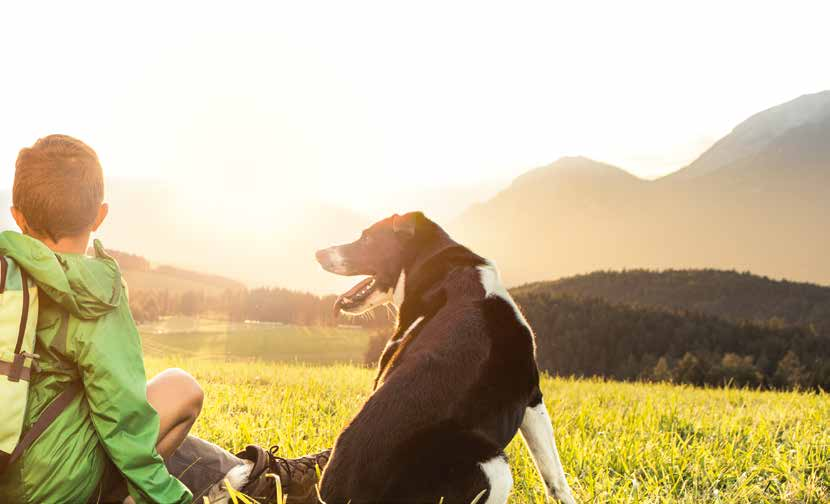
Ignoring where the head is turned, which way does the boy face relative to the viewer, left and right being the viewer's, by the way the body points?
facing away from the viewer and to the right of the viewer

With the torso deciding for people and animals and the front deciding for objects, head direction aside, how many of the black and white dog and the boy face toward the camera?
0

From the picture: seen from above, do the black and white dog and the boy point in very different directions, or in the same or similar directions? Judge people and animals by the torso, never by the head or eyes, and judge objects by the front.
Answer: same or similar directions

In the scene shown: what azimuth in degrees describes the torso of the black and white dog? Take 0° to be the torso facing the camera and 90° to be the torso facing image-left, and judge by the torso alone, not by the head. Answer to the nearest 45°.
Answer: approximately 225°

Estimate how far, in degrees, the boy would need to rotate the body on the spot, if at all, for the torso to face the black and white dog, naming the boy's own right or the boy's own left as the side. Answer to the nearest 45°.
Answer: approximately 45° to the boy's own right

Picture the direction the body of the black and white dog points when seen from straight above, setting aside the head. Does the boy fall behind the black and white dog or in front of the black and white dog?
behind
